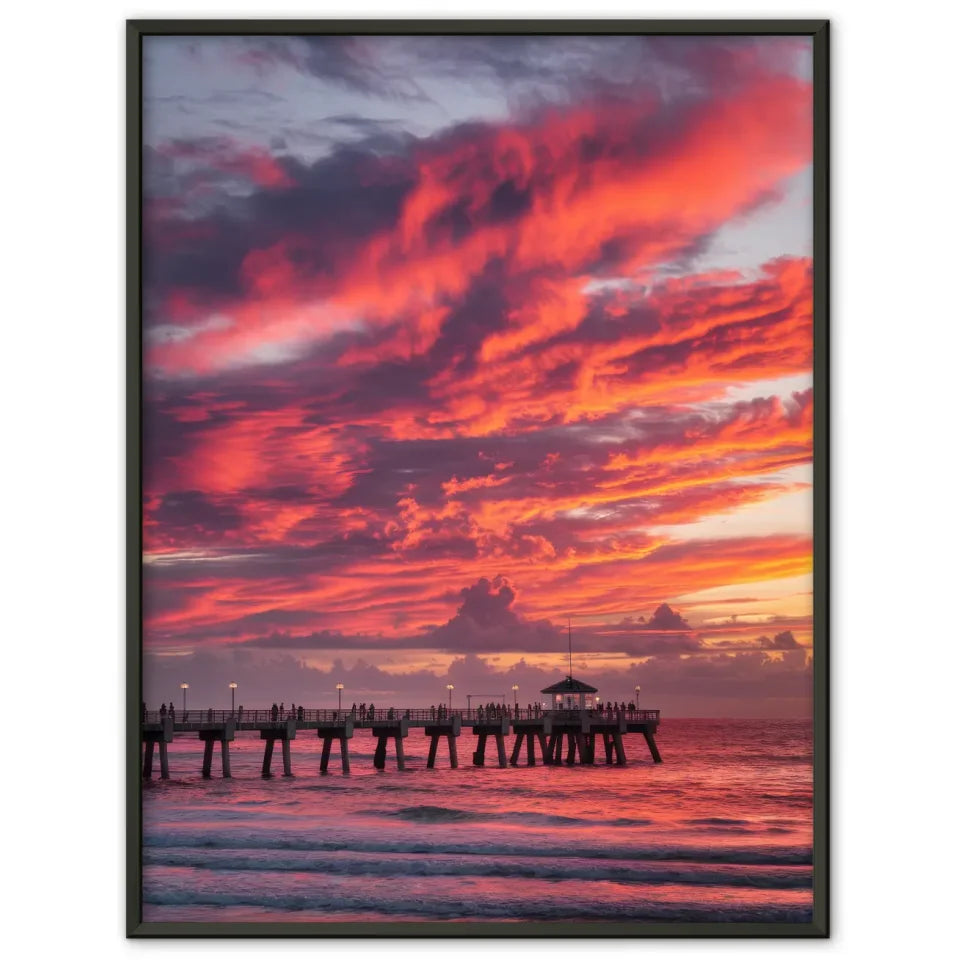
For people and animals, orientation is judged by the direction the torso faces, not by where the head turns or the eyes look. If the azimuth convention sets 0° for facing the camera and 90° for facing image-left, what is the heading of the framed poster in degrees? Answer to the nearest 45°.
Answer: approximately 0°
